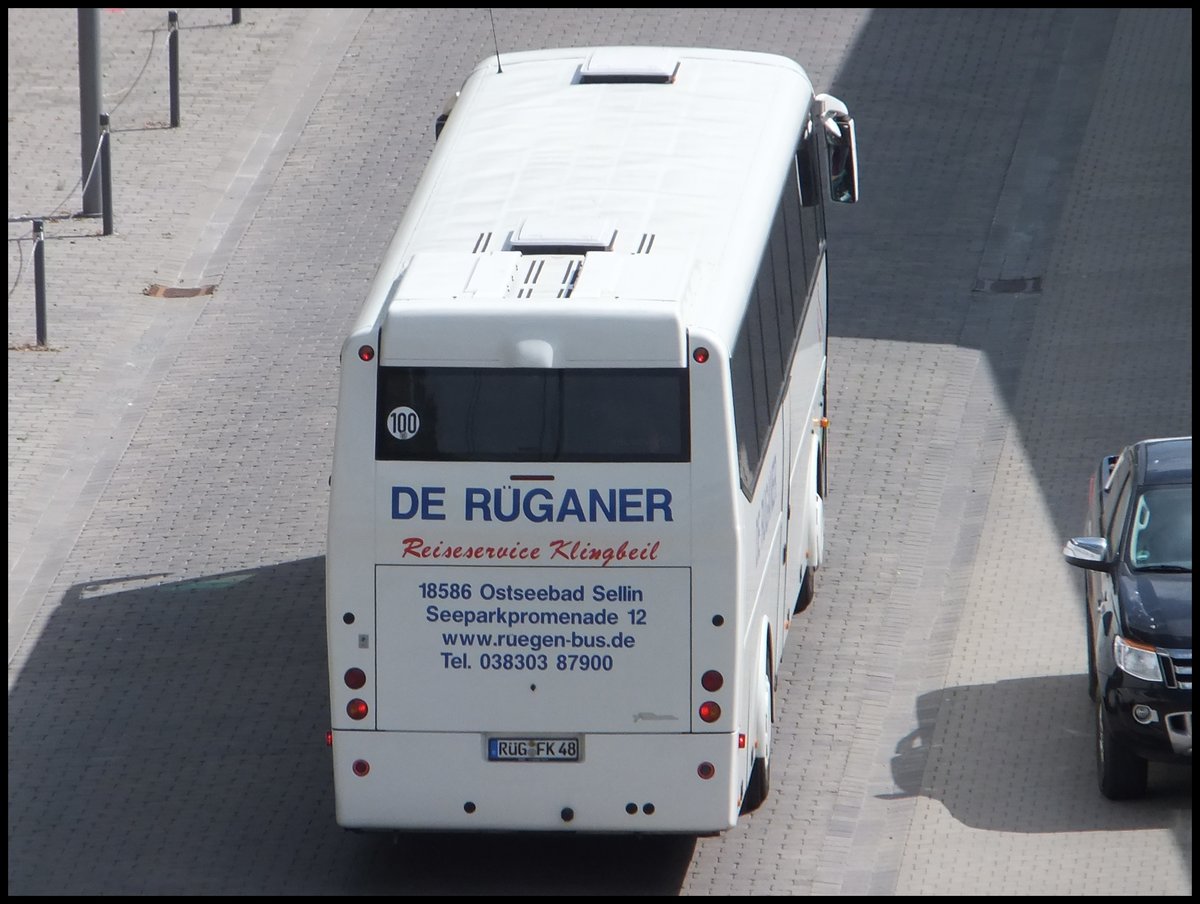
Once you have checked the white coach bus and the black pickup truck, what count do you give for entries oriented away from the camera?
1

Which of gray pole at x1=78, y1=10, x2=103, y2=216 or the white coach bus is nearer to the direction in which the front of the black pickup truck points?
the white coach bus

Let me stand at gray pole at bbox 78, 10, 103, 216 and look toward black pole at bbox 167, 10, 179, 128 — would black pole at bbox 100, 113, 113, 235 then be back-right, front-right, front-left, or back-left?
back-right

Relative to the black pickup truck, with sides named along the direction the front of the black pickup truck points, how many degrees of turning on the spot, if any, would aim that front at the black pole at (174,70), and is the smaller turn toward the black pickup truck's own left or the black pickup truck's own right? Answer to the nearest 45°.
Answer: approximately 135° to the black pickup truck's own right

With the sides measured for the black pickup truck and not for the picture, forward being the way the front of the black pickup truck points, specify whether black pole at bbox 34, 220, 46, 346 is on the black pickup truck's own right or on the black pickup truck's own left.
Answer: on the black pickup truck's own right

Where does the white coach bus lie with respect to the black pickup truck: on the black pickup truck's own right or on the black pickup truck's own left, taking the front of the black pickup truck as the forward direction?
on the black pickup truck's own right

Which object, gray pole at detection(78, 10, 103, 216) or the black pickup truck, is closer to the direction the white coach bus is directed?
the gray pole

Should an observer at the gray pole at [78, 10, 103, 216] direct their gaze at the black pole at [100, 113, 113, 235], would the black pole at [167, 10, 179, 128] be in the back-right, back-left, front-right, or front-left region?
back-left

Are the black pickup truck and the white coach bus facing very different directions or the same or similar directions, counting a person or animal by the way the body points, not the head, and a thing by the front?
very different directions

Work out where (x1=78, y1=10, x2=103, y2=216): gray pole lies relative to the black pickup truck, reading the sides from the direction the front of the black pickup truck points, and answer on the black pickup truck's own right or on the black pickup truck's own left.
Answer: on the black pickup truck's own right

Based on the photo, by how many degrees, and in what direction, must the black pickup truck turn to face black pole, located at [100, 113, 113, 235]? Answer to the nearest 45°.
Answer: approximately 135° to its right

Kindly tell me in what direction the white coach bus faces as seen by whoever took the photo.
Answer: facing away from the viewer
